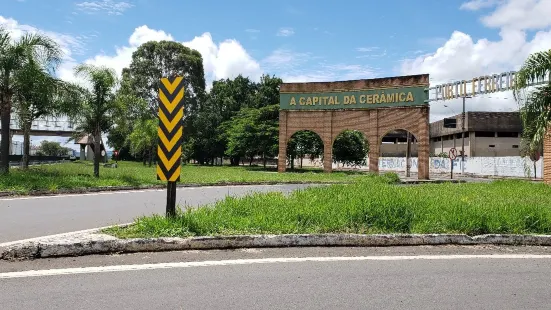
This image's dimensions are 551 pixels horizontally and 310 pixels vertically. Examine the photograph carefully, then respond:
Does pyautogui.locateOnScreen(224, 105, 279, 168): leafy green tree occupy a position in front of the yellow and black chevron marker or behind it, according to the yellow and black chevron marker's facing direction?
behind

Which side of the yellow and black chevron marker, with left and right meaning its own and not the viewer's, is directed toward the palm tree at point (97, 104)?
back

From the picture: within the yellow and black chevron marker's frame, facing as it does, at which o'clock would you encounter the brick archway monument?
The brick archway monument is roughly at 7 o'clock from the yellow and black chevron marker.

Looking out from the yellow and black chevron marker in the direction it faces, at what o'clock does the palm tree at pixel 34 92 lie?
The palm tree is roughly at 5 o'clock from the yellow and black chevron marker.

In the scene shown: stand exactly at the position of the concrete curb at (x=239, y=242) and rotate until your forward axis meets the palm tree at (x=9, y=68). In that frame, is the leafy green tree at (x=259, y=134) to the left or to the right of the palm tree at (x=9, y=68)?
right

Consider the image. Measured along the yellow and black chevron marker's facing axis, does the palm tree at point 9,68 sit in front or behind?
behind

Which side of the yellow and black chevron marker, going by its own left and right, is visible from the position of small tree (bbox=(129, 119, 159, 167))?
back

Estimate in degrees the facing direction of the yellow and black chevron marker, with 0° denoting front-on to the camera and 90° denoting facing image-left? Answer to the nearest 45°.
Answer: approximately 0°

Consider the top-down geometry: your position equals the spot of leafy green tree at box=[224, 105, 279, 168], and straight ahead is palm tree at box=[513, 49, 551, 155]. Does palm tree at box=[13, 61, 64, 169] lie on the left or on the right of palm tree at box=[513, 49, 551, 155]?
right
